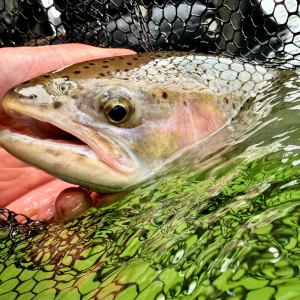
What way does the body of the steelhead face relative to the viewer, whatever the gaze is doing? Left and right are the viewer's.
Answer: facing to the left of the viewer
